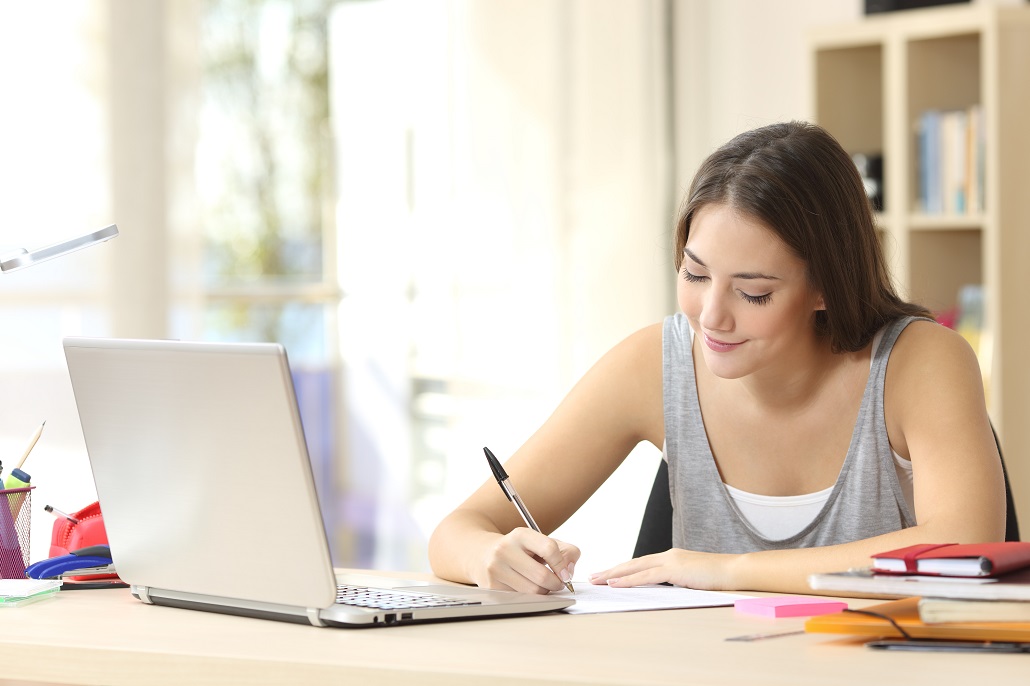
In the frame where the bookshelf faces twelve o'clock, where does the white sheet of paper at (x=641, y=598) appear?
The white sheet of paper is roughly at 11 o'clock from the bookshelf.

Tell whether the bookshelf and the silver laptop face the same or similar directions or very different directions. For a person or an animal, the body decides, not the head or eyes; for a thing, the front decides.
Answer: very different directions

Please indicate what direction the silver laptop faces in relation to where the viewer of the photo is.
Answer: facing away from the viewer and to the right of the viewer

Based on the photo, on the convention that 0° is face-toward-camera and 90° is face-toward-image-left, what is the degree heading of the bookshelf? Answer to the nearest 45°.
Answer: approximately 45°

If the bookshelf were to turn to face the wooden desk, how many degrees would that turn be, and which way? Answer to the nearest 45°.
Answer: approximately 45° to its left

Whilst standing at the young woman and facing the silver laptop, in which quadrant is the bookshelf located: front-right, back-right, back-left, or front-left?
back-right
